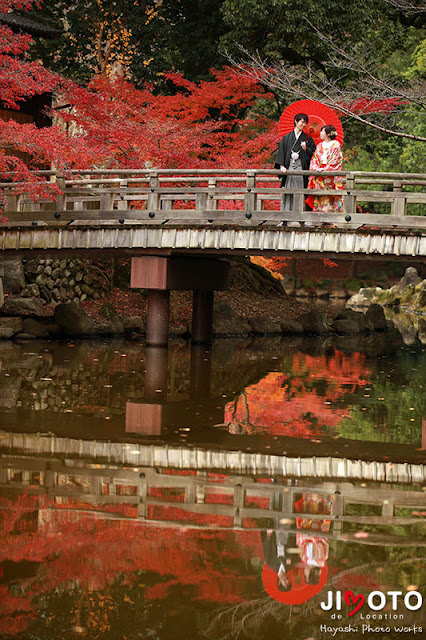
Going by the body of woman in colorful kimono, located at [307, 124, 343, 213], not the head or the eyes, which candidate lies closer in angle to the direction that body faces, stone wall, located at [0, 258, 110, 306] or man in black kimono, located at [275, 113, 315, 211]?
the man in black kimono

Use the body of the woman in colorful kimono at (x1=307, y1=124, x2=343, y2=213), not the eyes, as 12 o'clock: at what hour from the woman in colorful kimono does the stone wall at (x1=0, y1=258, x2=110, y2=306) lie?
The stone wall is roughly at 3 o'clock from the woman in colorful kimono.

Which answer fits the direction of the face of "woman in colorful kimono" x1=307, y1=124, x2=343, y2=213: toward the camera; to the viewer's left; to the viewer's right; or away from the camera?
to the viewer's left

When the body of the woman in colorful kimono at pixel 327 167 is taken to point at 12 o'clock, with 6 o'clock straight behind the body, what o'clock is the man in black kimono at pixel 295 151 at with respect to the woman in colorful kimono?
The man in black kimono is roughly at 1 o'clock from the woman in colorful kimono.

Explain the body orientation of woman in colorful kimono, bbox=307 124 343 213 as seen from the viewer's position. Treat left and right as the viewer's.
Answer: facing the viewer and to the left of the viewer
